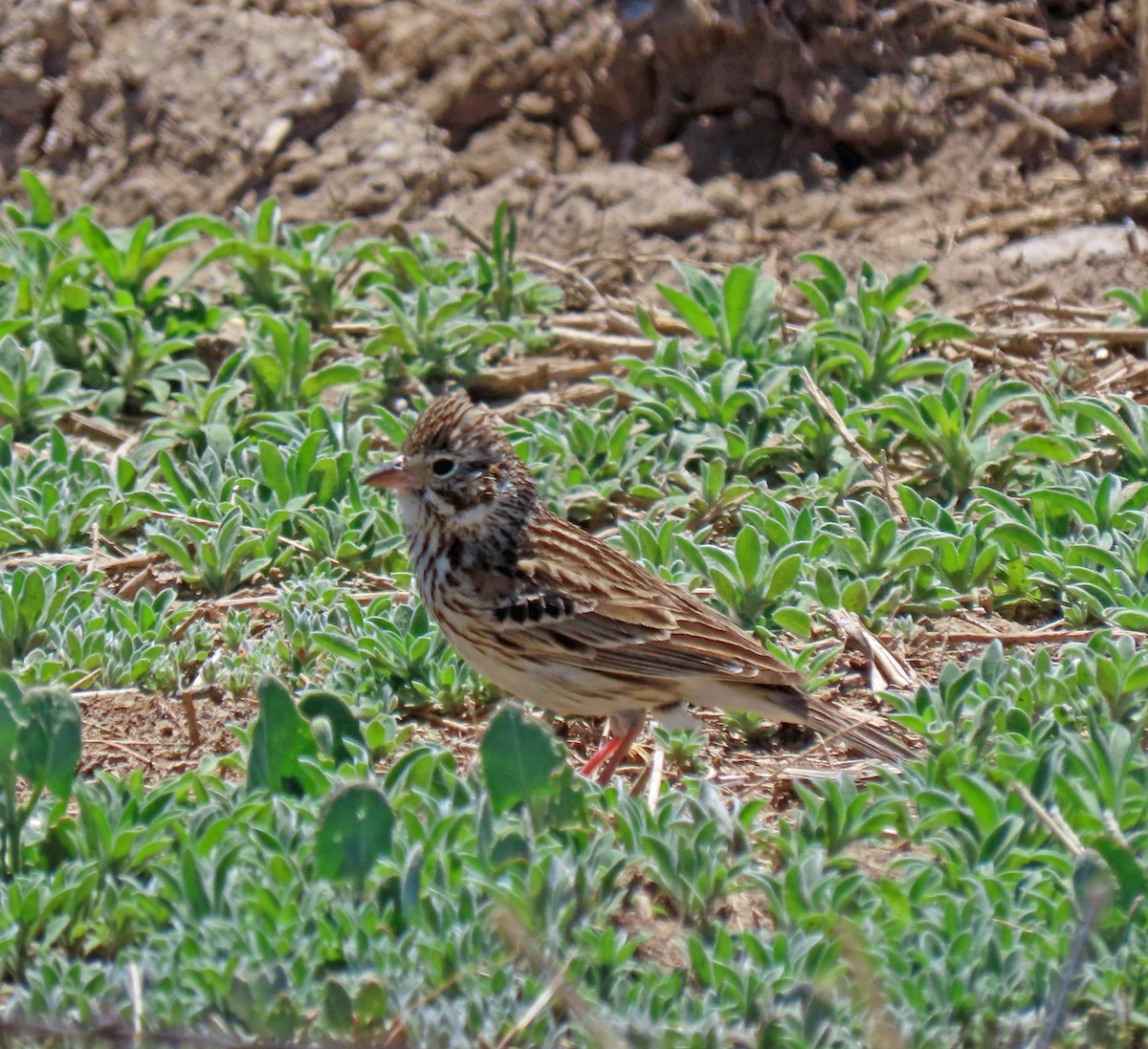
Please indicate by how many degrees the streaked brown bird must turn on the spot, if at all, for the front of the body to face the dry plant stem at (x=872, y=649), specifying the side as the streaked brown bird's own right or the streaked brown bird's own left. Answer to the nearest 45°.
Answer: approximately 180°

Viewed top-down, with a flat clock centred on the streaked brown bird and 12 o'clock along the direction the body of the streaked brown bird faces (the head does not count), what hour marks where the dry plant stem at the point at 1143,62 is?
The dry plant stem is roughly at 4 o'clock from the streaked brown bird.

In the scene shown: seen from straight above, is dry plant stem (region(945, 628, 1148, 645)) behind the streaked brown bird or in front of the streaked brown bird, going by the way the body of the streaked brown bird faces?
behind

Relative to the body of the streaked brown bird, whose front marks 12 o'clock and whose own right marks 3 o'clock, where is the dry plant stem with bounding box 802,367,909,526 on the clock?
The dry plant stem is roughly at 4 o'clock from the streaked brown bird.

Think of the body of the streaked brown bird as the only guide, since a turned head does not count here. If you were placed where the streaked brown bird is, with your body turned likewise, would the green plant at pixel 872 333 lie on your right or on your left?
on your right

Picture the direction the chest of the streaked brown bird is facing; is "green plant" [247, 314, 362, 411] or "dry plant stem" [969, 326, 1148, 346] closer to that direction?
the green plant

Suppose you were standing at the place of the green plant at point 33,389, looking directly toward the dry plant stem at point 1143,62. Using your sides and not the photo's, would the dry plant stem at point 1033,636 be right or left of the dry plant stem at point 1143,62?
right

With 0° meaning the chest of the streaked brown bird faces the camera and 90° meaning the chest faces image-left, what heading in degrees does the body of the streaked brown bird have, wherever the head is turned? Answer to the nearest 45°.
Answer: approximately 90°

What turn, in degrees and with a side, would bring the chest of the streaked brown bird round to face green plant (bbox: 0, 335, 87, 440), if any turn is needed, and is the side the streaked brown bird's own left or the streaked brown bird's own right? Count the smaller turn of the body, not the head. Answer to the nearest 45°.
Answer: approximately 45° to the streaked brown bird's own right
